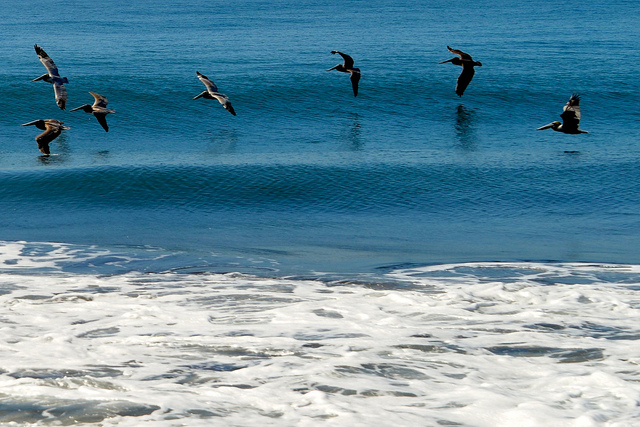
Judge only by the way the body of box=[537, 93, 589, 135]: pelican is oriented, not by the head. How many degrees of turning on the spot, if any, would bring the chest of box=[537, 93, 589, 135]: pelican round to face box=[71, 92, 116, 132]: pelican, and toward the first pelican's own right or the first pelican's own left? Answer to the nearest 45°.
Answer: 0° — it already faces it

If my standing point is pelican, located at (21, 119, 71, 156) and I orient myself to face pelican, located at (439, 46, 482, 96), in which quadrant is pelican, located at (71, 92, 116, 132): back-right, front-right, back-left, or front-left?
front-left

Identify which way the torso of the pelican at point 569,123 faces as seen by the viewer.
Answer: to the viewer's left

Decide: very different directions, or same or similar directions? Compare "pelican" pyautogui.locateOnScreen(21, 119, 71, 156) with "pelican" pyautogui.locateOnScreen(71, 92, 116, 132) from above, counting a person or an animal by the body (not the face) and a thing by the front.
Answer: same or similar directions

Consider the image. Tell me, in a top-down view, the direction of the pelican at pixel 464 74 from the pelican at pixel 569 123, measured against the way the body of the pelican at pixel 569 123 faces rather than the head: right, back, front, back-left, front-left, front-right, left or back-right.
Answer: front

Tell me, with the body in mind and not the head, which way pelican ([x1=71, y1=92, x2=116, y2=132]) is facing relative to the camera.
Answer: to the viewer's left

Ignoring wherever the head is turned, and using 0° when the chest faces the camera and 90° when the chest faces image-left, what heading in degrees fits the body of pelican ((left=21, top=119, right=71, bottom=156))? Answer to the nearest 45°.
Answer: approximately 90°

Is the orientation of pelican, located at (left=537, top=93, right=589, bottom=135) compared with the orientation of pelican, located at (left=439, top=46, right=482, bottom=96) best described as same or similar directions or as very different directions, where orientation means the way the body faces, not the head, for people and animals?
same or similar directions

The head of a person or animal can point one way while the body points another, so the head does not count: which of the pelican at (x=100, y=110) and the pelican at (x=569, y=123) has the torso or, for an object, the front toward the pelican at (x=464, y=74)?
the pelican at (x=569, y=123)

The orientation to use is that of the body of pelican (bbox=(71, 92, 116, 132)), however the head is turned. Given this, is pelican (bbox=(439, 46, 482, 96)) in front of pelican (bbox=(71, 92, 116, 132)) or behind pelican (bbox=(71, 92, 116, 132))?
behind

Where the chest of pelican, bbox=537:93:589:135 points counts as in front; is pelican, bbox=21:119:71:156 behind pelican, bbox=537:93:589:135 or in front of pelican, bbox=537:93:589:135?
in front

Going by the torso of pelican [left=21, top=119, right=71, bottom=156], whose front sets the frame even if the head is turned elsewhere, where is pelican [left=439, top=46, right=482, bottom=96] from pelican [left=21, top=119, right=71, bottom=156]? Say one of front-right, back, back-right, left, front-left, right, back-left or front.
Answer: back
